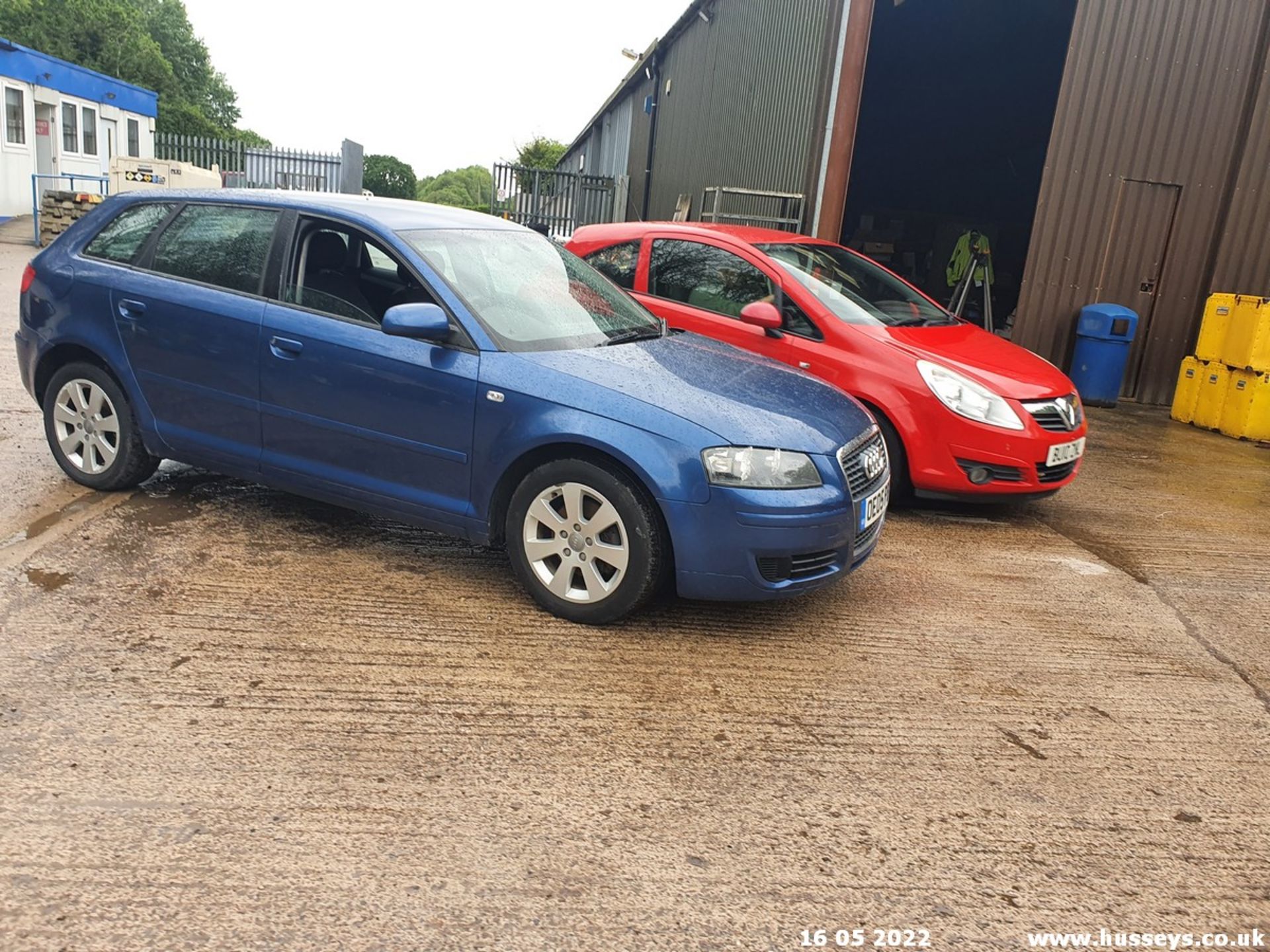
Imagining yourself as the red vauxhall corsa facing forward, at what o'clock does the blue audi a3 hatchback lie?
The blue audi a3 hatchback is roughly at 3 o'clock from the red vauxhall corsa.

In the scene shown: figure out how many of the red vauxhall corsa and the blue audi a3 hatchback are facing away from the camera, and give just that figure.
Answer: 0

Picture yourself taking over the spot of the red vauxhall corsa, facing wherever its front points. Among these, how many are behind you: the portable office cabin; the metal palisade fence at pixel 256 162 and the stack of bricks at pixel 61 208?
3

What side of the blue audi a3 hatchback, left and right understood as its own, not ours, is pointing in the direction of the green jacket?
left

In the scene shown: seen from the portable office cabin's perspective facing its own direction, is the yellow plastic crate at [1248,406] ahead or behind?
ahead

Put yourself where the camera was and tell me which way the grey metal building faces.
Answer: facing the viewer and to the left of the viewer

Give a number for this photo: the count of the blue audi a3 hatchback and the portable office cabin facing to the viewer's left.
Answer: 0

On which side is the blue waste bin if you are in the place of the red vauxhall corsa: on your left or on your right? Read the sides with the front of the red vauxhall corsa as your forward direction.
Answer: on your left

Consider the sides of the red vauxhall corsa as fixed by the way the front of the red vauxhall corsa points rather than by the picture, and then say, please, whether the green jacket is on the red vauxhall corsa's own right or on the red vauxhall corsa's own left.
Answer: on the red vauxhall corsa's own left

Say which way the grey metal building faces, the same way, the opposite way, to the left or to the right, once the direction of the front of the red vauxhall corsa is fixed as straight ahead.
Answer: to the right

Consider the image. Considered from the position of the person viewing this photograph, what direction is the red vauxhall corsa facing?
facing the viewer and to the right of the viewer

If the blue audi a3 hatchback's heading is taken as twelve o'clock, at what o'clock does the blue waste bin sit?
The blue waste bin is roughly at 9 o'clock from the blue audi a3 hatchback.

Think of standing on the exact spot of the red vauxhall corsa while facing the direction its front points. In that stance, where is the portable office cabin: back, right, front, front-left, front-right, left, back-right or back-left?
back

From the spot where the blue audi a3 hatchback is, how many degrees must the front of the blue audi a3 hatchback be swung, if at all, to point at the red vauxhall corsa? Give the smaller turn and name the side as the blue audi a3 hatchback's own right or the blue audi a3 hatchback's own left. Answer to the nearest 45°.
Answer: approximately 90° to the blue audi a3 hatchback's own left
